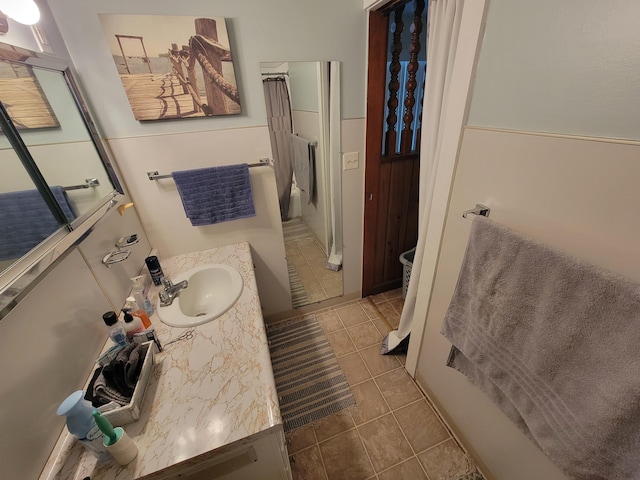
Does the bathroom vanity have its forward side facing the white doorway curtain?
yes

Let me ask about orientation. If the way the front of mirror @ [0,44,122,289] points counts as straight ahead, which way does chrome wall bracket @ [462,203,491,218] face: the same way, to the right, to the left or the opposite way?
the opposite way

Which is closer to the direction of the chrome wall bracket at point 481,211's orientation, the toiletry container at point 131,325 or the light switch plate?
the toiletry container

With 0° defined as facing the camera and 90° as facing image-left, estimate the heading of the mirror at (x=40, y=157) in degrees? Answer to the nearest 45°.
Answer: approximately 315°

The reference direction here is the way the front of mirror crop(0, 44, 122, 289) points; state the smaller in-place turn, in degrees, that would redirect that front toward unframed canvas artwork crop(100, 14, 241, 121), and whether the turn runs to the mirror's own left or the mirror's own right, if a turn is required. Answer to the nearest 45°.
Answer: approximately 45° to the mirror's own left

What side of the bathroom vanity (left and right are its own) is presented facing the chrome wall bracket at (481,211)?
front

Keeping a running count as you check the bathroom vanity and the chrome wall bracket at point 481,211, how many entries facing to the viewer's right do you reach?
1

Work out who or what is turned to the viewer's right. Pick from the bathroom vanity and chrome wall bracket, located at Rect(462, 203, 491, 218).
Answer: the bathroom vanity

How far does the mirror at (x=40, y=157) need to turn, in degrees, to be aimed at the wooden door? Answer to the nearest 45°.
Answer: approximately 45° to its left

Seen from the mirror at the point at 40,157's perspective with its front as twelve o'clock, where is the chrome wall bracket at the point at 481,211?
The chrome wall bracket is roughly at 12 o'clock from the mirror.

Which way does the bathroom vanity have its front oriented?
to the viewer's right

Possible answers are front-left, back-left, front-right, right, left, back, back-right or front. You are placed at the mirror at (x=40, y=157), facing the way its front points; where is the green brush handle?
front-right

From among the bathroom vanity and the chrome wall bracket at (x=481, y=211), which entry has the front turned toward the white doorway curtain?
the bathroom vanity

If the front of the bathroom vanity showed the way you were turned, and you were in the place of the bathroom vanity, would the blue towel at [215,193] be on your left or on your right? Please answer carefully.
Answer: on your left
